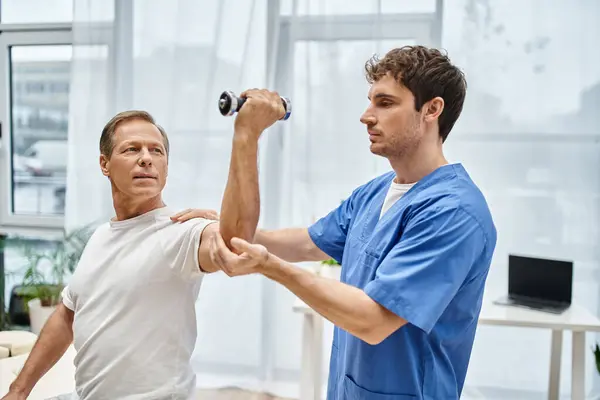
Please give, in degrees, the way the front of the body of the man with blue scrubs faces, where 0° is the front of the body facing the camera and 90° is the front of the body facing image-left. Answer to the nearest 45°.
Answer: approximately 45°

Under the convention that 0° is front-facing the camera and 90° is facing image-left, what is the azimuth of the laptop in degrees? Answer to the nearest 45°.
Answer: approximately 45°

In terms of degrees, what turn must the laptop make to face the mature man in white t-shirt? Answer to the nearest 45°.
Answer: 0° — it already faces them

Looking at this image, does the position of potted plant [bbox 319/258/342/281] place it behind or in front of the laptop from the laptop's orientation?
in front

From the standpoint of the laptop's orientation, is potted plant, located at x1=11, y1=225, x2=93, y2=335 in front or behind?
in front

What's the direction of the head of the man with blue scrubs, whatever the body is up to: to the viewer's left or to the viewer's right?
to the viewer's left

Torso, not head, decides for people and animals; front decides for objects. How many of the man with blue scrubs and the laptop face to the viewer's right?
0

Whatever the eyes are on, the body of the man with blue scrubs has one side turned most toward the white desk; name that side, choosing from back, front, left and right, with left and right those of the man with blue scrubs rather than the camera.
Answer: back
